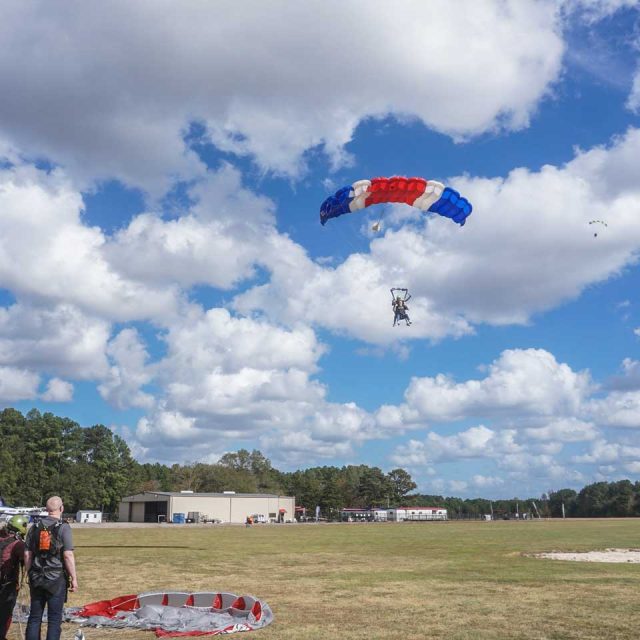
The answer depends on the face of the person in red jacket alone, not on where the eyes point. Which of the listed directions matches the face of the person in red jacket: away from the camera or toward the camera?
away from the camera

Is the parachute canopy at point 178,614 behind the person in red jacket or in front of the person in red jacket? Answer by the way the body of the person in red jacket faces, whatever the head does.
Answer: in front

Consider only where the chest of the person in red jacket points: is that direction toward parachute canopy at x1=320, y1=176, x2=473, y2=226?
yes

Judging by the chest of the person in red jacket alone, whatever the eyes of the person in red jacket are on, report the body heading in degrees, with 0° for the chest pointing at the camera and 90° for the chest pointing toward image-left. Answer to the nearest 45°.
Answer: approximately 225°
